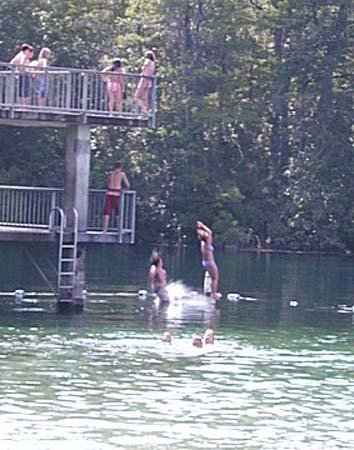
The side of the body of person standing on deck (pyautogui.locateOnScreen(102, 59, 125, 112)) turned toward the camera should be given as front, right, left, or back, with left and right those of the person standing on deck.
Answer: back

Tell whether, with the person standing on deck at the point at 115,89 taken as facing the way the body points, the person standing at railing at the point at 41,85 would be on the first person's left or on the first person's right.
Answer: on the first person's left

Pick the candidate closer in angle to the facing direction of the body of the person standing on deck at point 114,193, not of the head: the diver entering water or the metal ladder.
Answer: the diver entering water

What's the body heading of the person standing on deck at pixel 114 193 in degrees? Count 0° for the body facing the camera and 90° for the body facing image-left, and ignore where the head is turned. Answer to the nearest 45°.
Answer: approximately 225°

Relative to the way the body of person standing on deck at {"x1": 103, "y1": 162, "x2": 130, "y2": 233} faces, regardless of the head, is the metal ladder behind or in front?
behind
